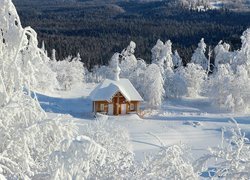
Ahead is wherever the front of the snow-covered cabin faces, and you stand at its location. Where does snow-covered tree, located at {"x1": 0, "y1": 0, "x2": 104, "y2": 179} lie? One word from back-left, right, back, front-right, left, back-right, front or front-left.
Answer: front

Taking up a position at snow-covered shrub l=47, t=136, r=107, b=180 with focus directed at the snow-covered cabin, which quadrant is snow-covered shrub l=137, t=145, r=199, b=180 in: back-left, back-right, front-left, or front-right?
front-right

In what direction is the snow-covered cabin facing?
toward the camera

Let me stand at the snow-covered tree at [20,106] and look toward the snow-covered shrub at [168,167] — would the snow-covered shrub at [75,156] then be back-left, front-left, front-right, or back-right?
front-right

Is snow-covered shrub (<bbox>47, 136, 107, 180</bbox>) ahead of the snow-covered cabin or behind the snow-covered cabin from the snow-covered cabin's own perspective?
ahead

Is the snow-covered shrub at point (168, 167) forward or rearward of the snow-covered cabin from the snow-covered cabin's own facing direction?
forward

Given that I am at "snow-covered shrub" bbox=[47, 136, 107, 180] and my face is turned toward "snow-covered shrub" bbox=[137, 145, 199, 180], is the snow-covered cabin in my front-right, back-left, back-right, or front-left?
front-left

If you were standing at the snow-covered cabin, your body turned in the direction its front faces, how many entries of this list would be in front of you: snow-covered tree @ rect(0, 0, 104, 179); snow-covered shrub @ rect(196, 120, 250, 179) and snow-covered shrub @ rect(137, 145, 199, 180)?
3

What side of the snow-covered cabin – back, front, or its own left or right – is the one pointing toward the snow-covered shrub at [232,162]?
front
